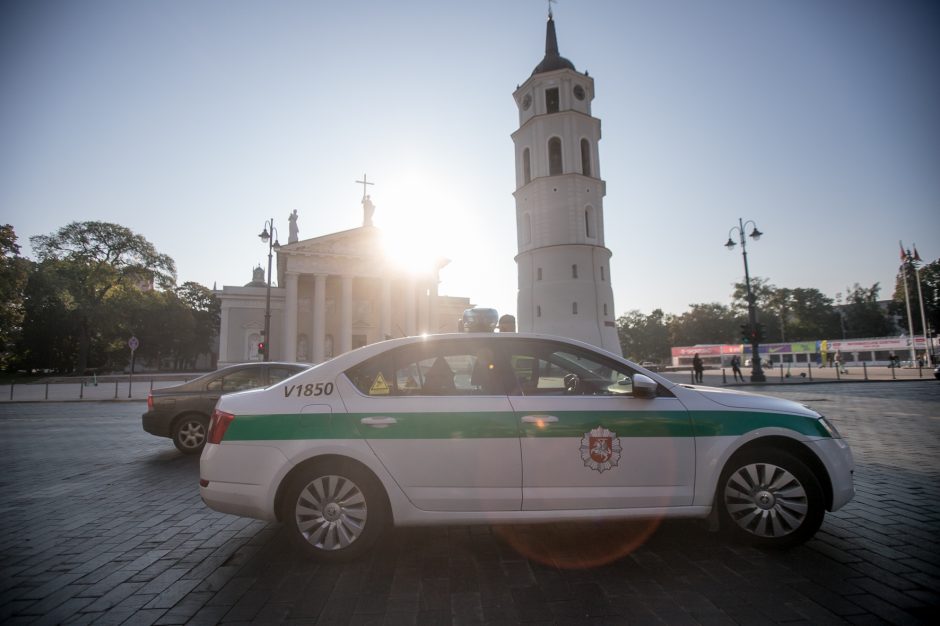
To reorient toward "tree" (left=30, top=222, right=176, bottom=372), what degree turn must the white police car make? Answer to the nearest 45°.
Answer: approximately 135° to its left

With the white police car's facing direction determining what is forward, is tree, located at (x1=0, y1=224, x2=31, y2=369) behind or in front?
behind

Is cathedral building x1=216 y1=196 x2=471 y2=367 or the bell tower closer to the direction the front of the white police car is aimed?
the bell tower

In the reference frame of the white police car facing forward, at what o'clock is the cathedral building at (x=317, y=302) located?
The cathedral building is roughly at 8 o'clock from the white police car.

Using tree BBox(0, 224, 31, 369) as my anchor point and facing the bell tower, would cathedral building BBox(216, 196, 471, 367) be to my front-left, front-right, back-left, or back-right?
front-left

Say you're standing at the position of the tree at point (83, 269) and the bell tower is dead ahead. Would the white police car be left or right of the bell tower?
right

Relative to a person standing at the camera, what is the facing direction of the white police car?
facing to the right of the viewer

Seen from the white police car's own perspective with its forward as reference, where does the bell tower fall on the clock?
The bell tower is roughly at 9 o'clock from the white police car.
